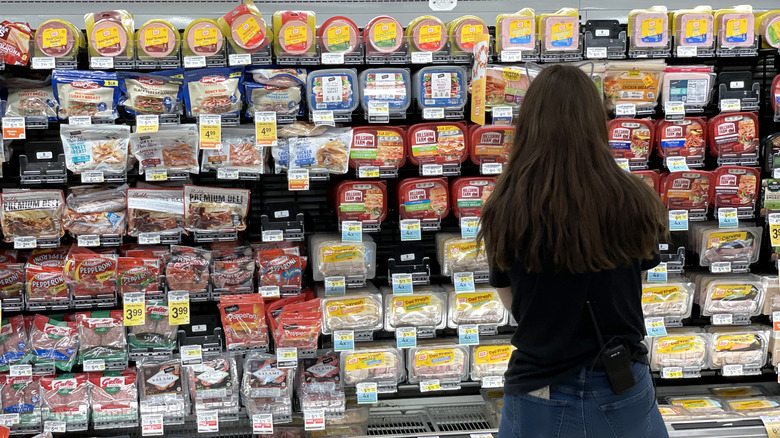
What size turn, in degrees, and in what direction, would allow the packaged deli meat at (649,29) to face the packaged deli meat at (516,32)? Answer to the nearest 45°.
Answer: approximately 45° to its right

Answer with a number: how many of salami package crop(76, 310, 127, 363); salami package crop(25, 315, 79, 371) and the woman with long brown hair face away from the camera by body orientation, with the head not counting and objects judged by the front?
1

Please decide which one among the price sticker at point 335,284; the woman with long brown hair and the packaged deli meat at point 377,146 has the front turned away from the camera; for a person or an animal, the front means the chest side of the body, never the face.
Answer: the woman with long brown hair

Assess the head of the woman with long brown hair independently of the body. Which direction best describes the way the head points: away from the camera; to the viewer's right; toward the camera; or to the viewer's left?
away from the camera

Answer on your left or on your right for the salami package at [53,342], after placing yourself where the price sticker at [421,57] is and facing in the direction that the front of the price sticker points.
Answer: on your right

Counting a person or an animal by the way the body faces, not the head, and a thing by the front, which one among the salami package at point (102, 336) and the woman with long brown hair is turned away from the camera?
the woman with long brown hair

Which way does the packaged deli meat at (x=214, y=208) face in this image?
toward the camera

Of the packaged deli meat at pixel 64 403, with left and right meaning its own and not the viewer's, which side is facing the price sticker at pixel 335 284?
left

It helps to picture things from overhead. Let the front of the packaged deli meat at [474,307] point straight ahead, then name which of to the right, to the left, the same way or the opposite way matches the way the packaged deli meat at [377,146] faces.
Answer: the same way

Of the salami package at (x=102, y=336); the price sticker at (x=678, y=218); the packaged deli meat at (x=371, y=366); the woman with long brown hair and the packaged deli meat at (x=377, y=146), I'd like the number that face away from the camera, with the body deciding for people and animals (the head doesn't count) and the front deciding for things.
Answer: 1

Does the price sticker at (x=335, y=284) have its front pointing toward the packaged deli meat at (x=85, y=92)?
no

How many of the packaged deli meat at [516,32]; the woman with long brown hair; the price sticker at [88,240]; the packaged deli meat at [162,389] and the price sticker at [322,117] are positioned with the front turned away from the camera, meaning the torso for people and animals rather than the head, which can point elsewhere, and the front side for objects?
1

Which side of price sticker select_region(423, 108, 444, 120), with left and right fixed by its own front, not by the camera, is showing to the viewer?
front

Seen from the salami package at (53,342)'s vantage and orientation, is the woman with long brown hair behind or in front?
in front

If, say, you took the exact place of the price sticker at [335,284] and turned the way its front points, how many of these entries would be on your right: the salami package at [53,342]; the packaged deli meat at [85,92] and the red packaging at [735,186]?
2

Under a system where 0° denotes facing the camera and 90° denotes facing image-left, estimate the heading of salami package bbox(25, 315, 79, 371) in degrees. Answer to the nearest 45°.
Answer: approximately 0°

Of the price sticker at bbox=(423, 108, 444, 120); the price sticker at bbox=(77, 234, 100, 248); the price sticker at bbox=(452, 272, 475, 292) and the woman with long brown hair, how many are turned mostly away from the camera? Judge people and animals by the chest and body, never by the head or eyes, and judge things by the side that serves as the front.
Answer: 1

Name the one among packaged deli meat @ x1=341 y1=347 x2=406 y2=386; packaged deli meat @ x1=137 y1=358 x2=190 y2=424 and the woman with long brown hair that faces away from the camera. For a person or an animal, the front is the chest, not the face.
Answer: the woman with long brown hair

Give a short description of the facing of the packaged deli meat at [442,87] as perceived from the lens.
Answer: facing the viewer

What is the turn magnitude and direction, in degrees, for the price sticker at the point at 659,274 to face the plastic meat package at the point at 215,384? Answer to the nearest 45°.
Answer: approximately 45° to its right

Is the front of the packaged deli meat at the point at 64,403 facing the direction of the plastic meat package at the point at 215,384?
no

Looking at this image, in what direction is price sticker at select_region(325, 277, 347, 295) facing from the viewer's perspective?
toward the camera
